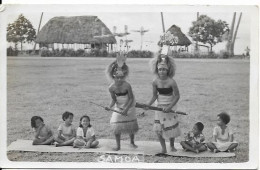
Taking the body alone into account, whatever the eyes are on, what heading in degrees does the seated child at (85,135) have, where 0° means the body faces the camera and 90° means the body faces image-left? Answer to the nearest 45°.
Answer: approximately 0°
